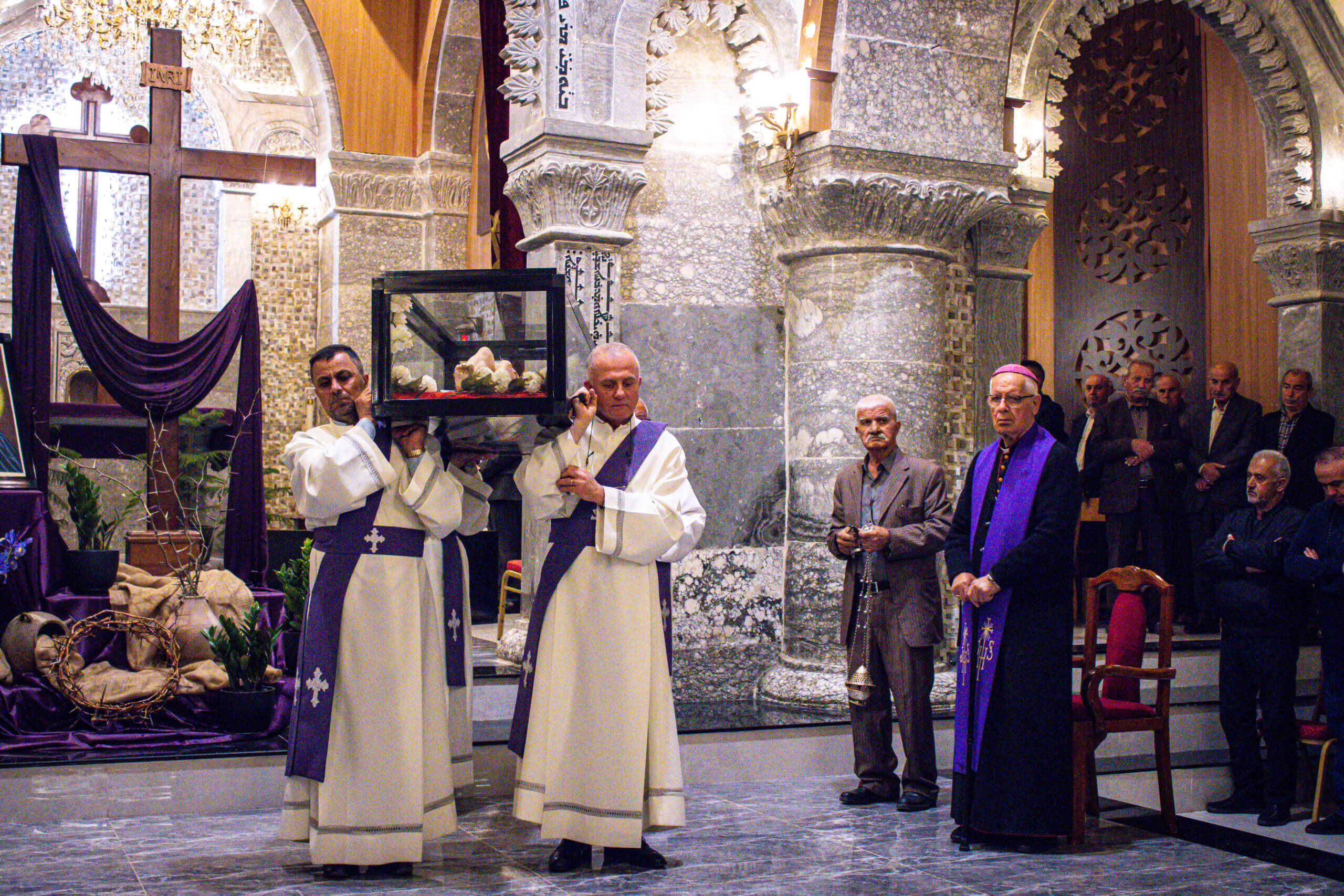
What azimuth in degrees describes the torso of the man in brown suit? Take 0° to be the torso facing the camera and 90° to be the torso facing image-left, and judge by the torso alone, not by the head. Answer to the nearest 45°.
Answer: approximately 45°

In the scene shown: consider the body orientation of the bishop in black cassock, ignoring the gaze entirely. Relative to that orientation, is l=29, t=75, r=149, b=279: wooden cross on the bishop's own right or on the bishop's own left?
on the bishop's own right

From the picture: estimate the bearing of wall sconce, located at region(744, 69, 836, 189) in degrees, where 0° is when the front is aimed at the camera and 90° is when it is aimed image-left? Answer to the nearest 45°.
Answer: approximately 45°

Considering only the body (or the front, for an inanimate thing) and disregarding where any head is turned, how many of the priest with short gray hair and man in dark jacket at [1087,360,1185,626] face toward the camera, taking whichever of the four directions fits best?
2

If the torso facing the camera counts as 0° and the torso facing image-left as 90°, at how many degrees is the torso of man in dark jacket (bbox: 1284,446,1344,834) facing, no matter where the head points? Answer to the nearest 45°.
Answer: approximately 45°

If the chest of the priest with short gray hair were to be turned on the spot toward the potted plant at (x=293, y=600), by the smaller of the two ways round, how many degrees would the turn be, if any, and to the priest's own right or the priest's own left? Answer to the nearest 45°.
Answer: approximately 135° to the priest's own right

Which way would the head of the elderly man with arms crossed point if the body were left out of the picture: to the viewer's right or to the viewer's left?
to the viewer's left
